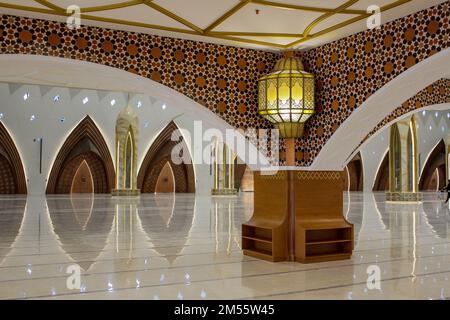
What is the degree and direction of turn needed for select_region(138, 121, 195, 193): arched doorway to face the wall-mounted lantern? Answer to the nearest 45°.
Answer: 0° — it already faces it

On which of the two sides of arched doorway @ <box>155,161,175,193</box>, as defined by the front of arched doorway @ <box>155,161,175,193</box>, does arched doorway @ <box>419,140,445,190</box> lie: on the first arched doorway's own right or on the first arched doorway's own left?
on the first arched doorway's own left

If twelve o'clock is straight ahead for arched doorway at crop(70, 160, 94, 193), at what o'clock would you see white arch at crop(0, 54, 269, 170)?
The white arch is roughly at 12 o'clock from the arched doorway.

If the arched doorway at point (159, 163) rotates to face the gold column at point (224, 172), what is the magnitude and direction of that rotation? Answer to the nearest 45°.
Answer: approximately 45° to its left

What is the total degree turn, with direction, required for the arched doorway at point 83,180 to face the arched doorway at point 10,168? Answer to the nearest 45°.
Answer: approximately 45° to its right

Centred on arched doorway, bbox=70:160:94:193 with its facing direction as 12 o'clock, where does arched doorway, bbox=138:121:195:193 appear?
arched doorway, bbox=138:121:195:193 is roughly at 9 o'clock from arched doorway, bbox=70:160:94:193.

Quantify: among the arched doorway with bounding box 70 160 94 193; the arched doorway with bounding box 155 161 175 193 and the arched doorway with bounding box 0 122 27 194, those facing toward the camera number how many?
3

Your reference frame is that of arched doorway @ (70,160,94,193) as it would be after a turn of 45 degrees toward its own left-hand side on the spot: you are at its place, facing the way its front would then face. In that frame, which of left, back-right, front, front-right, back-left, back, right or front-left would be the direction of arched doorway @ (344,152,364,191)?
front-left

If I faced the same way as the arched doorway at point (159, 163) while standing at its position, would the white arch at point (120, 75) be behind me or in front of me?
in front
